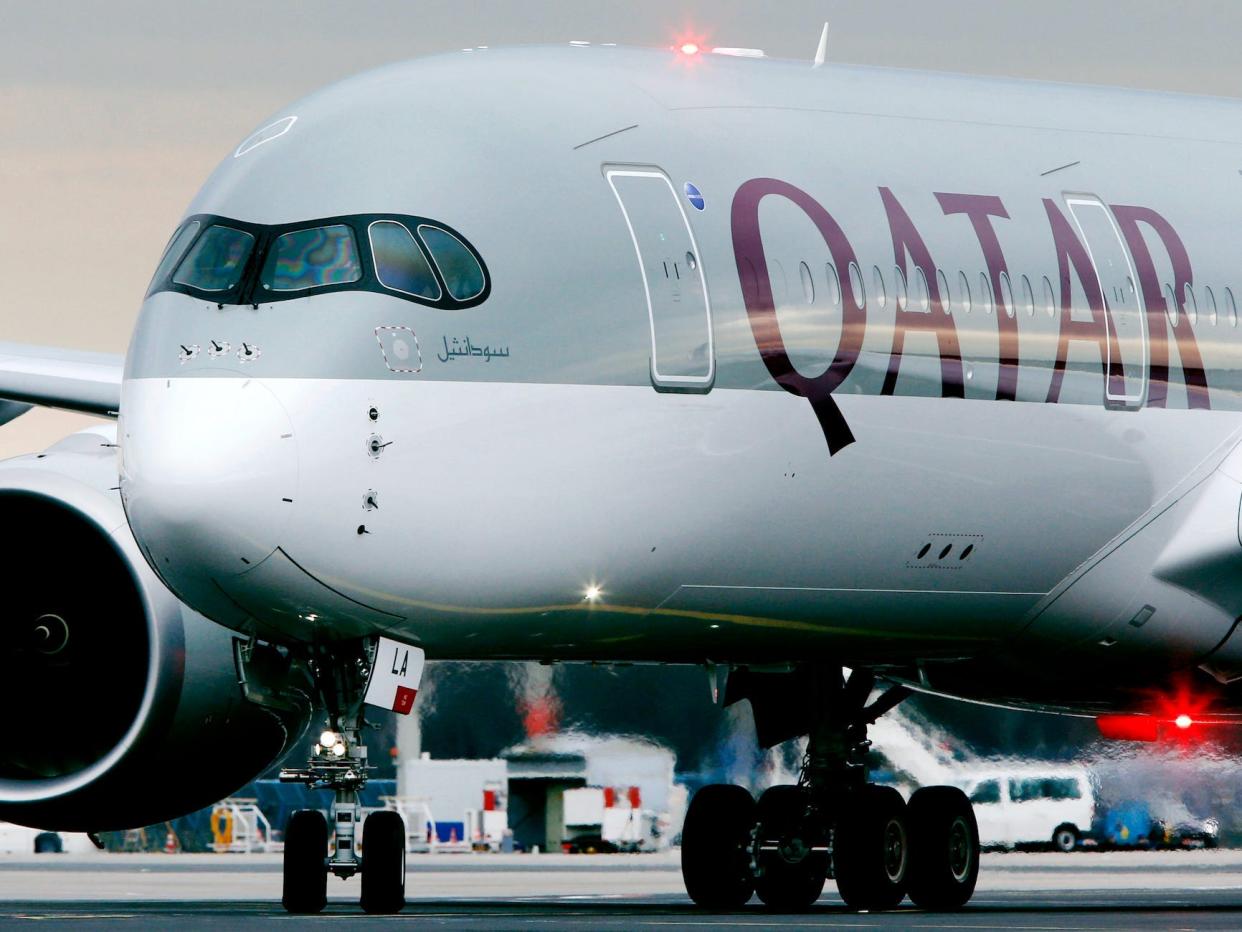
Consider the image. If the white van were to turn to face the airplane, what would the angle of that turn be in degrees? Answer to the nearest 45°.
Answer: approximately 90° to its left

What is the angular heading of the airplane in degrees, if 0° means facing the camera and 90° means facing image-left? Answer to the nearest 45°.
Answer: approximately 45°

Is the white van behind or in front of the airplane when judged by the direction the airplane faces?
behind

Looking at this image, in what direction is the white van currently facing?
to the viewer's left

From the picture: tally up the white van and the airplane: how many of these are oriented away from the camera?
0
